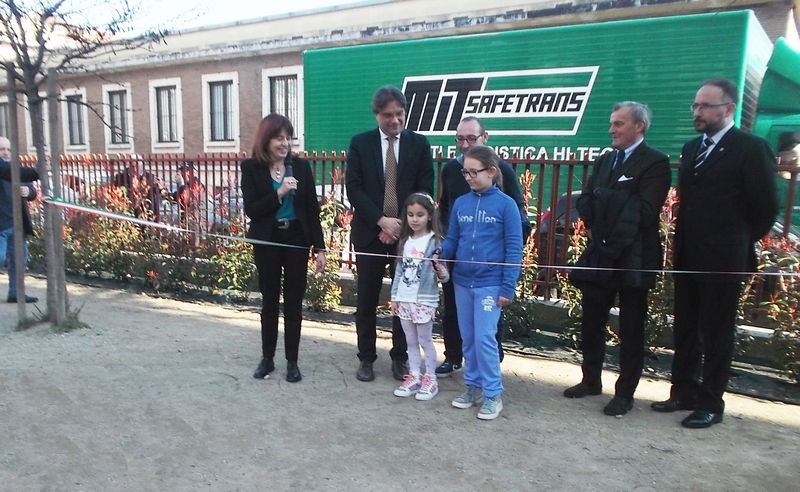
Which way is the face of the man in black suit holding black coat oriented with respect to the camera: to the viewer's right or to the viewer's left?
to the viewer's left

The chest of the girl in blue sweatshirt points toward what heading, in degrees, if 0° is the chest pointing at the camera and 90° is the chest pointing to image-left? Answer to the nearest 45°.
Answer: approximately 45°

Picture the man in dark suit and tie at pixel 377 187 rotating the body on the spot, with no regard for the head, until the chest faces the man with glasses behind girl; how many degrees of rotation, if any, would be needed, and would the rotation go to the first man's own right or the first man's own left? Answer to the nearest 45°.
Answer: approximately 90° to the first man's own left

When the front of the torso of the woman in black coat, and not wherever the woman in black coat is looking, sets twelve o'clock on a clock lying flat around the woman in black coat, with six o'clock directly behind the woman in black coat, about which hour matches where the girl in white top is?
The girl in white top is roughly at 10 o'clock from the woman in black coat.

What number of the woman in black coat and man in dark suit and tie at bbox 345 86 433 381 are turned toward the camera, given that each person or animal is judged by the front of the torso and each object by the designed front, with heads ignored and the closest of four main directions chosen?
2

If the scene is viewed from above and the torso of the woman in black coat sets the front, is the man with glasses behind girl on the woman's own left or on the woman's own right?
on the woman's own left

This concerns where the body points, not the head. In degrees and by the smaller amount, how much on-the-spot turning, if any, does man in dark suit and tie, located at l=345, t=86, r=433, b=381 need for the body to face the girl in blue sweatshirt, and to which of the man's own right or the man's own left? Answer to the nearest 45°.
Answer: approximately 45° to the man's own left

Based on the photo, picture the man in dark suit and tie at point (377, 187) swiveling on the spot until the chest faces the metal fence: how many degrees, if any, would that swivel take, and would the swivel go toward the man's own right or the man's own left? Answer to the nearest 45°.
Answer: approximately 180°

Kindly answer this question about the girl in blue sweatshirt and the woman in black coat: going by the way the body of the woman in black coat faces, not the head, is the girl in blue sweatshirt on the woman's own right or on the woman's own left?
on the woman's own left
